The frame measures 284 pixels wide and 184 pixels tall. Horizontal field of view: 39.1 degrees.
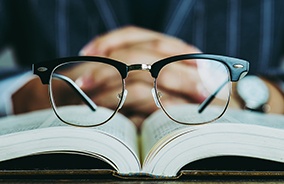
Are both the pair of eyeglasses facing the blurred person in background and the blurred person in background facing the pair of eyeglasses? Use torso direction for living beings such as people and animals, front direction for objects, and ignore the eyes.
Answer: no

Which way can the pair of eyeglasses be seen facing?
toward the camera

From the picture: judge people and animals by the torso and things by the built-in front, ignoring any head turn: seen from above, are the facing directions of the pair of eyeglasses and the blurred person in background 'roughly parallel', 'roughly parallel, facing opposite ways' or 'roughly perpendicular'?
roughly parallel

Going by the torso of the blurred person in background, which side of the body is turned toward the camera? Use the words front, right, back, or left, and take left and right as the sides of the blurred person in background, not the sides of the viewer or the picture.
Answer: front

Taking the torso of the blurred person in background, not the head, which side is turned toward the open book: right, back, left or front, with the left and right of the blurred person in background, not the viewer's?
front

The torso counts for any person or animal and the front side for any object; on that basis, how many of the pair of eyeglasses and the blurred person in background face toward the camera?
2
